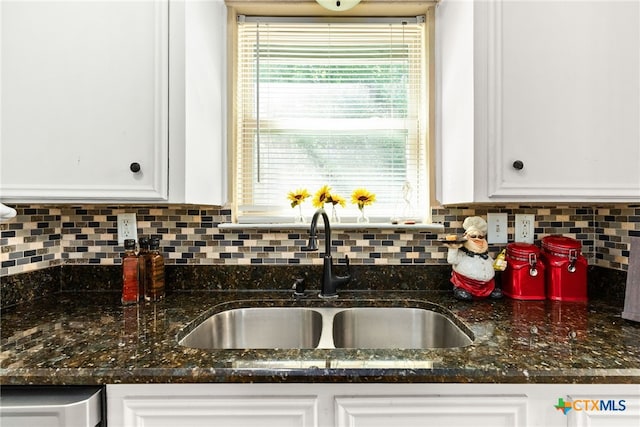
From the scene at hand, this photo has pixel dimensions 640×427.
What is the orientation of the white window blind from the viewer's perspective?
toward the camera

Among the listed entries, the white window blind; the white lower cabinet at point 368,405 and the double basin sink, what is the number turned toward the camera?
3

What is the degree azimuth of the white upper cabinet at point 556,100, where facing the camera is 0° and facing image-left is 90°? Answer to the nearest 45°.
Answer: approximately 0°

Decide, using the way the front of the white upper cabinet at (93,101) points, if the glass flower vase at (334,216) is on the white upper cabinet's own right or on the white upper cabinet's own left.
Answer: on the white upper cabinet's own left

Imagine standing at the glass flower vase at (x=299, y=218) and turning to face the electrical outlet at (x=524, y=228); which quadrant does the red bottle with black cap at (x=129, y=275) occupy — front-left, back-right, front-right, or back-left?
back-right

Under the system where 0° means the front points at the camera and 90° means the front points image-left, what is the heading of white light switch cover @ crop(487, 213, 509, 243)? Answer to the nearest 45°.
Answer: approximately 0°

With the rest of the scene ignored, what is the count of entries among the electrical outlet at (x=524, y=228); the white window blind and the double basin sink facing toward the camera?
3

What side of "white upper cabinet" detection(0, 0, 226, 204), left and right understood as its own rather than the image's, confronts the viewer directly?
front

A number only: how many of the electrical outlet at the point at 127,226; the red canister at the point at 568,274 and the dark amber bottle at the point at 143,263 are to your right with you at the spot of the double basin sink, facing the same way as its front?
2

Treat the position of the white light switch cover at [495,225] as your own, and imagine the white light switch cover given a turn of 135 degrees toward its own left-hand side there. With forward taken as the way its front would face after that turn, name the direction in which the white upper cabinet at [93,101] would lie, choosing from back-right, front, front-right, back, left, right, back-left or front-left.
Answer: back

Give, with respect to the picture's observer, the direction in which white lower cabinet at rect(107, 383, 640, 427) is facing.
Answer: facing the viewer
